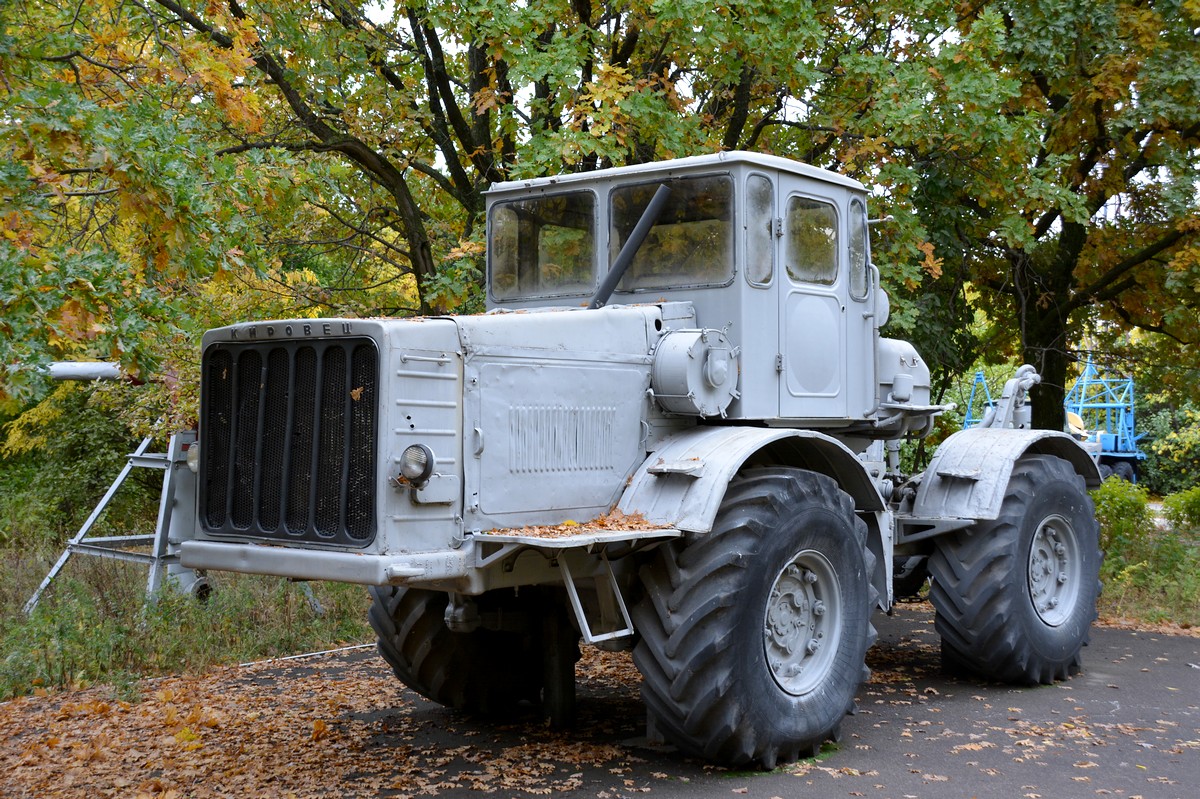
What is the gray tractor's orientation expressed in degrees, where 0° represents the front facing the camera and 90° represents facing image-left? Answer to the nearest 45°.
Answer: approximately 45°

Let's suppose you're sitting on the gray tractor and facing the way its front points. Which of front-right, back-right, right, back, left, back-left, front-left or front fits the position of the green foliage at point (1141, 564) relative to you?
back

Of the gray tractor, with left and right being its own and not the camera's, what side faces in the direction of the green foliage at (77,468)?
right

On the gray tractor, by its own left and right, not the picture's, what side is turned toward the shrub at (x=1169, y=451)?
back

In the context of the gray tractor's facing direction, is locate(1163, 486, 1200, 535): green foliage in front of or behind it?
behind

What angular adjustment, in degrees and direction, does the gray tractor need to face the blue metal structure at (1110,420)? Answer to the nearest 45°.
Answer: approximately 180°

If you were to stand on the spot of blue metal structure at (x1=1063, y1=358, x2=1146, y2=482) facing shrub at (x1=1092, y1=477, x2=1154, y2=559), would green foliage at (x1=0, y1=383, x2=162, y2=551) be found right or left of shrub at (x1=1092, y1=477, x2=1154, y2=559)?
right

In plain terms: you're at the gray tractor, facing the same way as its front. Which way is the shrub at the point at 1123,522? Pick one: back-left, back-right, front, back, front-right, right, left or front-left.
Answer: back
